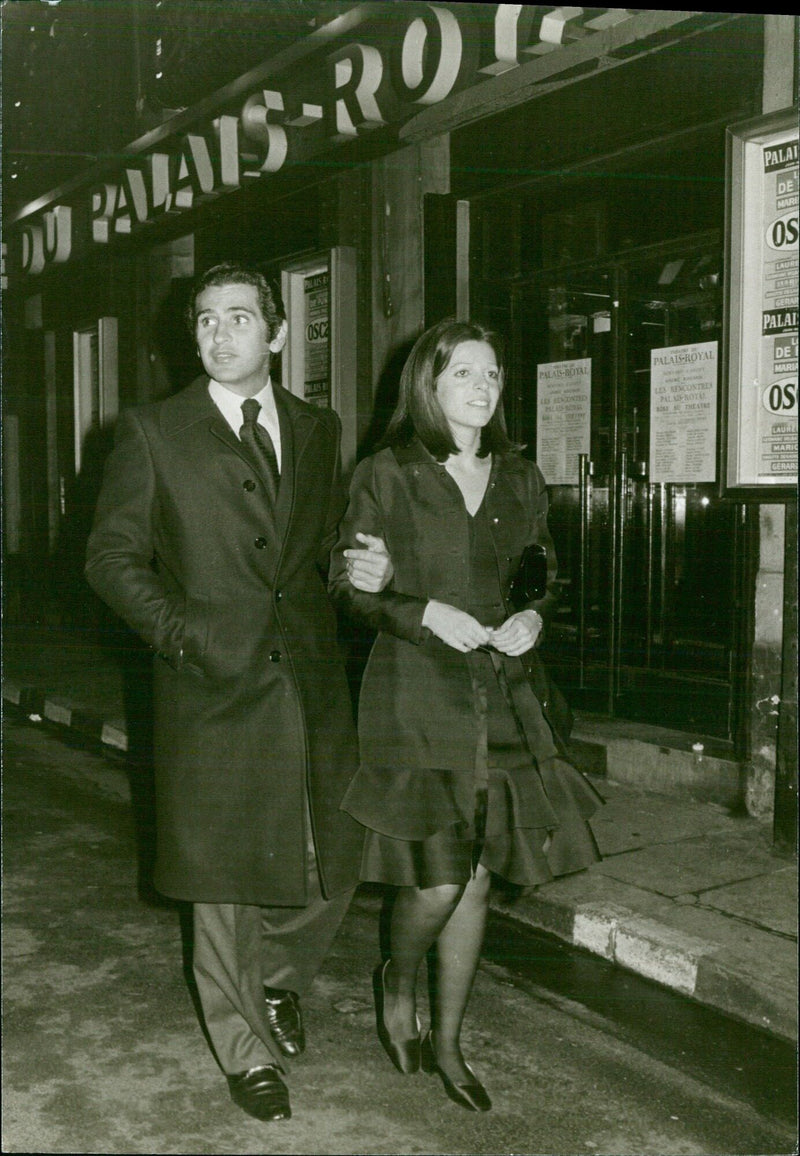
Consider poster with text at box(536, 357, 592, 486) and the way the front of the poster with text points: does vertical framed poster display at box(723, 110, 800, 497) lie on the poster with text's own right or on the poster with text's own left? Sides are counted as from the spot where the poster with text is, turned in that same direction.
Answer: on the poster with text's own left

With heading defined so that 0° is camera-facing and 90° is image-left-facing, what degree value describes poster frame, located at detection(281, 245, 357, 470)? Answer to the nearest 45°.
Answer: approximately 45°

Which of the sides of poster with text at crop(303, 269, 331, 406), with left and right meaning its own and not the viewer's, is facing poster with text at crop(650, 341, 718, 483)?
left

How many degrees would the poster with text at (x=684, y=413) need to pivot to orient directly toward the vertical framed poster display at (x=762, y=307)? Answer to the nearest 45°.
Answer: approximately 45° to its left

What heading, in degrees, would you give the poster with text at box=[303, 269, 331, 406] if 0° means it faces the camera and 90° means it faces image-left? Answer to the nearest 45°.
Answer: approximately 45°

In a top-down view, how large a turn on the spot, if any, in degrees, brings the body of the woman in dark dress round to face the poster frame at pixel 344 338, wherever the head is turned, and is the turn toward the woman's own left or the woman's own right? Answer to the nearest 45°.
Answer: approximately 135° to the woman's own left

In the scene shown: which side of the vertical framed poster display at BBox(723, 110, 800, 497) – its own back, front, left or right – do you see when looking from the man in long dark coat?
front

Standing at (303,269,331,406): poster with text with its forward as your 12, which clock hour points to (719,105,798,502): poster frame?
The poster frame is roughly at 10 o'clock from the poster with text.

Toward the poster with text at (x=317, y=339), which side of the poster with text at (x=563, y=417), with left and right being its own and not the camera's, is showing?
right

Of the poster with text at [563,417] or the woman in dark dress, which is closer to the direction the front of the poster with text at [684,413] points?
the woman in dark dress

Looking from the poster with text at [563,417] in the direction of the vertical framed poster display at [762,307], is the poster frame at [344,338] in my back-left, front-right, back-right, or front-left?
back-right
